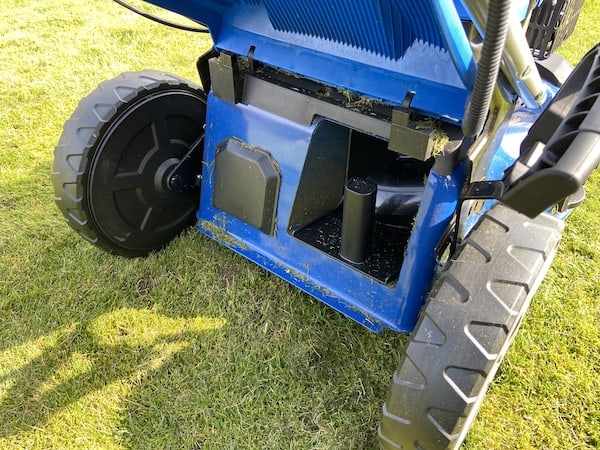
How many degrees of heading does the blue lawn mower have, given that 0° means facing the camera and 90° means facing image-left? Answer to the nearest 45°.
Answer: approximately 225°
